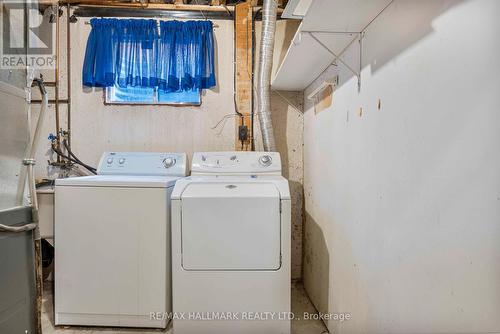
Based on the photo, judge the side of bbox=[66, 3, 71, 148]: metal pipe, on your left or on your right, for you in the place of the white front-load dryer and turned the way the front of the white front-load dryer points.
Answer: on your right

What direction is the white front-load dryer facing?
toward the camera

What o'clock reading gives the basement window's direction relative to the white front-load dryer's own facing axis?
The basement window is roughly at 5 o'clock from the white front-load dryer.

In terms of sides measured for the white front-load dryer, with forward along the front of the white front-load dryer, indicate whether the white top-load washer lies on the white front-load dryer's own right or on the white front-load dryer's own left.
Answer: on the white front-load dryer's own right

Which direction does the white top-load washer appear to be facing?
toward the camera

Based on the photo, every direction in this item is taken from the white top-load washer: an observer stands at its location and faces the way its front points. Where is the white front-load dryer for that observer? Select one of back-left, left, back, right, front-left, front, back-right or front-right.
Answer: front-left

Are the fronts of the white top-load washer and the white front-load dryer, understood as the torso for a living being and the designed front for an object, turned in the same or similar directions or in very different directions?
same or similar directions

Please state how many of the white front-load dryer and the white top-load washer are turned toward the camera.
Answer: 2
